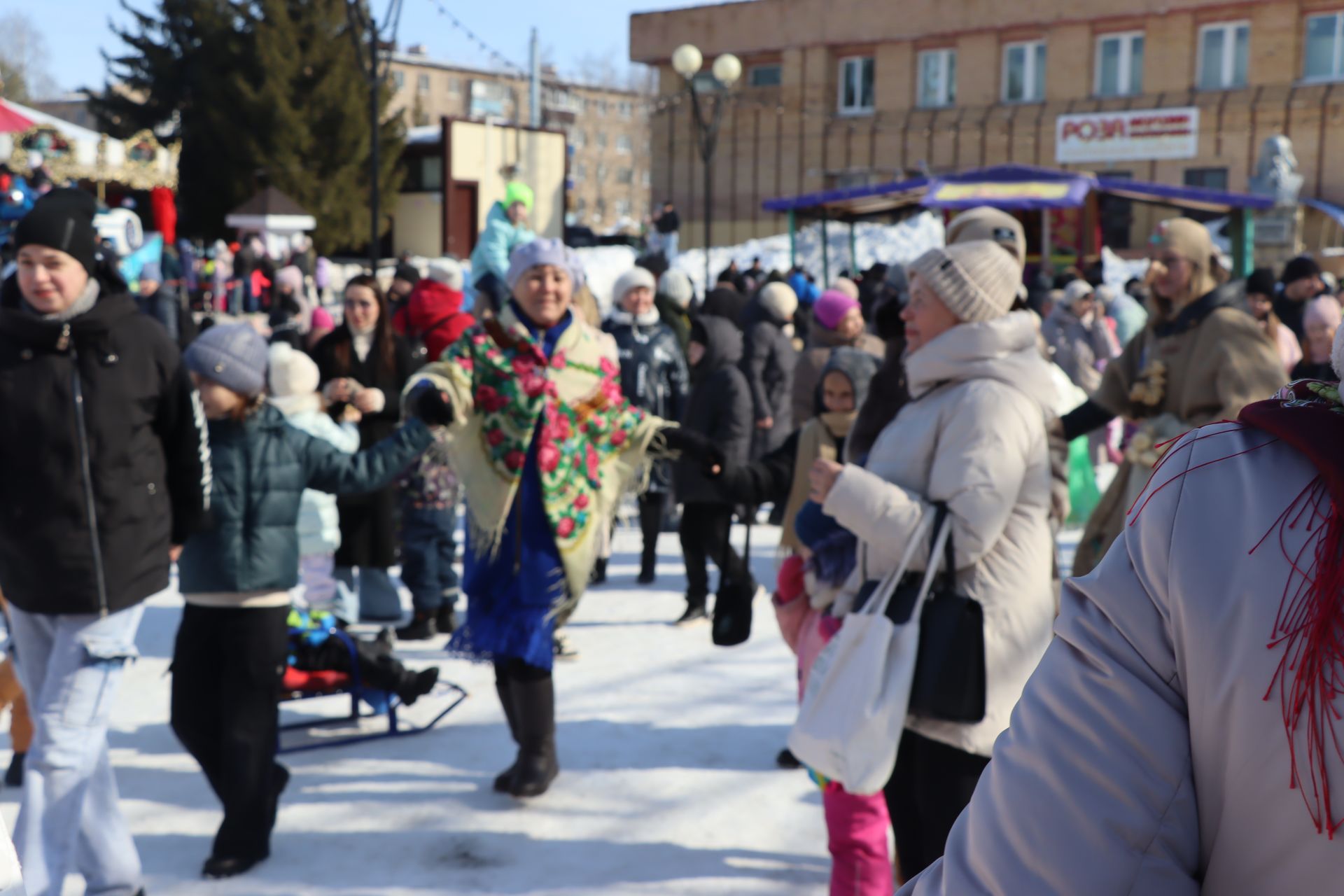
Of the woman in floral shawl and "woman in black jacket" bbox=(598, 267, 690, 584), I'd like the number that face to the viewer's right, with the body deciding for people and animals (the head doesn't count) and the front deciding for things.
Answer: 0

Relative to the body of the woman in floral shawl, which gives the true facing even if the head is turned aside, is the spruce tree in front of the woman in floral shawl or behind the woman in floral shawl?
behind

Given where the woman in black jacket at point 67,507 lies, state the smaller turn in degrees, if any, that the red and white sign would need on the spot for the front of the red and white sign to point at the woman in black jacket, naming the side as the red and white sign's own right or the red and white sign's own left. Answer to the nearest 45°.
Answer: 0° — it already faces them

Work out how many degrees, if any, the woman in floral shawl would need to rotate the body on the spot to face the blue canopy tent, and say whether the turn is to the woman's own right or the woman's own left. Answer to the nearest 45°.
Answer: approximately 135° to the woman's own left

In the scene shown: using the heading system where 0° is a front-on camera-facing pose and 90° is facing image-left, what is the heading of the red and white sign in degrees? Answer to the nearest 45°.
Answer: approximately 0°

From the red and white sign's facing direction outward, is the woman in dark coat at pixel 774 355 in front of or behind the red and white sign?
in front

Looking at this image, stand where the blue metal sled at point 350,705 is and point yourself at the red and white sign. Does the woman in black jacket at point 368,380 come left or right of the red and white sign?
left

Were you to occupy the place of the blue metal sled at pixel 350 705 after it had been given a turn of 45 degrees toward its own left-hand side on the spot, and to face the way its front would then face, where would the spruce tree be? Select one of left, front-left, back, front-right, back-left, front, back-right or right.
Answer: front-left

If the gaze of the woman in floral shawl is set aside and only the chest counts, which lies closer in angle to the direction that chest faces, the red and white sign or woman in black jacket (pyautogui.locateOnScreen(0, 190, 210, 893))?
the woman in black jacket

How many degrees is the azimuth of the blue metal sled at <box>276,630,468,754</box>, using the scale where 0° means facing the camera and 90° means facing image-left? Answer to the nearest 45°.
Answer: approximately 270°

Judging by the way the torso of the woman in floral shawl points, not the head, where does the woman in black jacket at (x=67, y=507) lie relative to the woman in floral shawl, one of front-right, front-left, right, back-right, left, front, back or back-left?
front-right

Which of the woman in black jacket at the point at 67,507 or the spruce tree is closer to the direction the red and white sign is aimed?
the woman in black jacket
